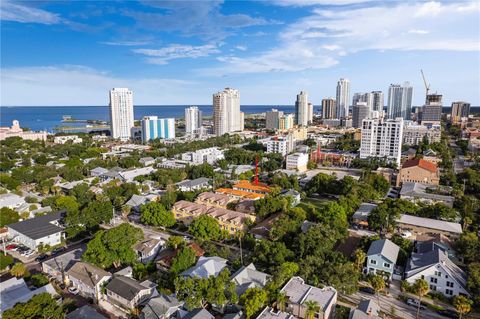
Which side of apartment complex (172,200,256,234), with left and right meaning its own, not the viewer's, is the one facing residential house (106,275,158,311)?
front

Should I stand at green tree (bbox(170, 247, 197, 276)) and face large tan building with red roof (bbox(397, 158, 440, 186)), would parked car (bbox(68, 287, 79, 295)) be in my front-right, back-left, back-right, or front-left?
back-left

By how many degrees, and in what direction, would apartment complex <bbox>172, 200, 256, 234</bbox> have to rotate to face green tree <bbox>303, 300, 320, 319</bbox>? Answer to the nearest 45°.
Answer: approximately 45° to its left

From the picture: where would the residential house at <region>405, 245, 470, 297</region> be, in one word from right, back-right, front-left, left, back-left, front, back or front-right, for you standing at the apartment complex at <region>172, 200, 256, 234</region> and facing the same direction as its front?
left

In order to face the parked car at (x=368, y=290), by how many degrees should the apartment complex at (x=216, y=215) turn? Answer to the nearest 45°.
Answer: approximately 90° to its left

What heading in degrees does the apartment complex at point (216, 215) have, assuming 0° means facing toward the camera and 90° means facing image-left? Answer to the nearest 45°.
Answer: approximately 45°

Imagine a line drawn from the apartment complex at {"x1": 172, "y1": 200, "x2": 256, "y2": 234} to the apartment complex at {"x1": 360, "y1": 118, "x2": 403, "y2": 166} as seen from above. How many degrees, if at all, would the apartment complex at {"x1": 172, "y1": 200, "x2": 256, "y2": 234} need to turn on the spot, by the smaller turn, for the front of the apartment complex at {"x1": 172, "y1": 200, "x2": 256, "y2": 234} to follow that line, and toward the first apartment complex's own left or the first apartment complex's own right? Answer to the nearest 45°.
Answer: approximately 180°

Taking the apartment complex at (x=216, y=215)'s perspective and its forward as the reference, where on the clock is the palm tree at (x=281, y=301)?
The palm tree is roughly at 10 o'clock from the apartment complex.

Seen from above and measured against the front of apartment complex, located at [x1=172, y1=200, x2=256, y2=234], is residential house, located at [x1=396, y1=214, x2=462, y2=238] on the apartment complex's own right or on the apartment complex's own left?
on the apartment complex's own left

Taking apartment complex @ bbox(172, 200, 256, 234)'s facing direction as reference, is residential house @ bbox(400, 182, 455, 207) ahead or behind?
behind

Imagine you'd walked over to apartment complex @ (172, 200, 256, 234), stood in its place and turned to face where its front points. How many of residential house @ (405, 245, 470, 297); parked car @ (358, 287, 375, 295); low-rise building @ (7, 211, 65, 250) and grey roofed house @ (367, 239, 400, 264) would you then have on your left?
3

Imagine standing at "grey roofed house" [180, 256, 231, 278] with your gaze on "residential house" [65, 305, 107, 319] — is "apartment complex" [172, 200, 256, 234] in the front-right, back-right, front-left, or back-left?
back-right
